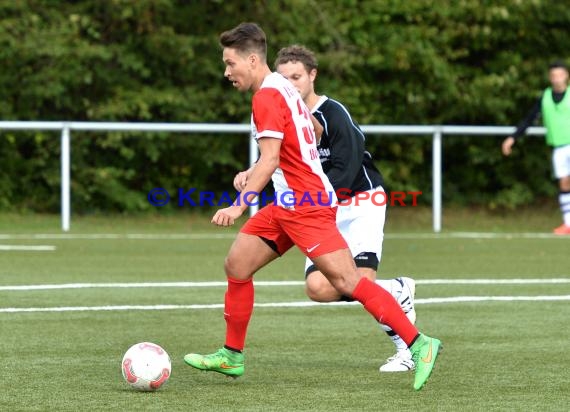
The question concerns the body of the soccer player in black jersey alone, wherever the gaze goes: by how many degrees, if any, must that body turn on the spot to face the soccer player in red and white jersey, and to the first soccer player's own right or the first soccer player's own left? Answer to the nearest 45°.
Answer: approximately 45° to the first soccer player's own left

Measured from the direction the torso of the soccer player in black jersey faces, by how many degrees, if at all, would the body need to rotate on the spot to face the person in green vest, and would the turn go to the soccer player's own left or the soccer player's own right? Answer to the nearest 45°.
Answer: approximately 135° to the soccer player's own right

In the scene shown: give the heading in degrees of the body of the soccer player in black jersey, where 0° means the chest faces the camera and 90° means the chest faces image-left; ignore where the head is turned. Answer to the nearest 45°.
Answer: approximately 45°

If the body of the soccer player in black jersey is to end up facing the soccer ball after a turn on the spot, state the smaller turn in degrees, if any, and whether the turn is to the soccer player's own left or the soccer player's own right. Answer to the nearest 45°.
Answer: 0° — they already face it

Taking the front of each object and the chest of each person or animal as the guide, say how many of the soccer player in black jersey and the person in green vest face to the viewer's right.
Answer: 0

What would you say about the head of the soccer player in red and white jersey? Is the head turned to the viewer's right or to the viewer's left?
to the viewer's left

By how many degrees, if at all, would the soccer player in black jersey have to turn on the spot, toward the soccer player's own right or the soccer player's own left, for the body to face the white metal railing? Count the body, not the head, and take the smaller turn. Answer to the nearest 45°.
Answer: approximately 135° to the soccer player's own right

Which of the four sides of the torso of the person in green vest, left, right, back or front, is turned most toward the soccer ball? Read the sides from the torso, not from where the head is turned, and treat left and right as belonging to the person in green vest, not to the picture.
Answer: front

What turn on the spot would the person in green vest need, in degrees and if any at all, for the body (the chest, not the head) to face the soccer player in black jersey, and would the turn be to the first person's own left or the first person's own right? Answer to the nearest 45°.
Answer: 0° — they already face them
